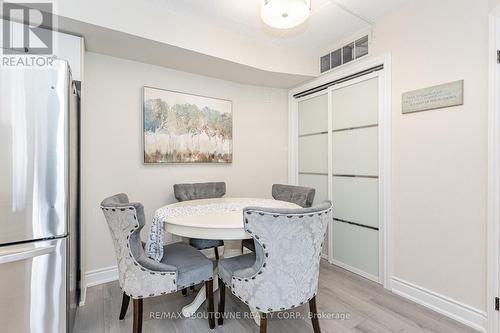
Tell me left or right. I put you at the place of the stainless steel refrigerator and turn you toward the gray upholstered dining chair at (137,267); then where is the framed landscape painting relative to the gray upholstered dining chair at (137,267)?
left

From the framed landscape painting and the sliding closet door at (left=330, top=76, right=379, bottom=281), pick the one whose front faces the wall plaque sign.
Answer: the framed landscape painting

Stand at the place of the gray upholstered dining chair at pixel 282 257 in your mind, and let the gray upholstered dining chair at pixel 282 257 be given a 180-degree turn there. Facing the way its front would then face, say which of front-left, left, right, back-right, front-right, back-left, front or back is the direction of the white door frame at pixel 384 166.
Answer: left

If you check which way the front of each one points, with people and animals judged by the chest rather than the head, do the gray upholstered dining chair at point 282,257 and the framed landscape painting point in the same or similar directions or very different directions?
very different directions

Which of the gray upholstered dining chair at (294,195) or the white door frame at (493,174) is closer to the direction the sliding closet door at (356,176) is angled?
the gray upholstered dining chair

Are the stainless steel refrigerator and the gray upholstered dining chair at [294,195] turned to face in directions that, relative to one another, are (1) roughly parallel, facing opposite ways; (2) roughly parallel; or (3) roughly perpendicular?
roughly perpendicular

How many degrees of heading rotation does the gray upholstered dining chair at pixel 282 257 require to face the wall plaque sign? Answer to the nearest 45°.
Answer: approximately 90° to its right

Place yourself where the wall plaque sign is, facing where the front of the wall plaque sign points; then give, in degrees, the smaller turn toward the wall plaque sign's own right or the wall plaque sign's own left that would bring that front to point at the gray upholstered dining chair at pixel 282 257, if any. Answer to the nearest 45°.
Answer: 0° — it already faces it

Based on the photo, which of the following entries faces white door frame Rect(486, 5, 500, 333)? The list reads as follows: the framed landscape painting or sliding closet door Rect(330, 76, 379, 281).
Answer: the framed landscape painting

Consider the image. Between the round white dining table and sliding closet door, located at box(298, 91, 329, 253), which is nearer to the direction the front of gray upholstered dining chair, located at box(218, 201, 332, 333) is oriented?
the round white dining table
